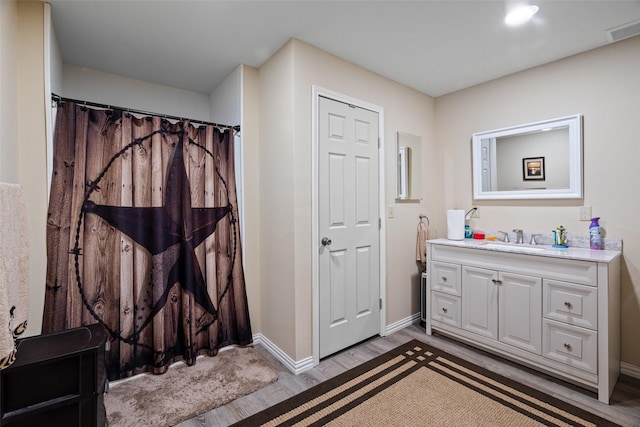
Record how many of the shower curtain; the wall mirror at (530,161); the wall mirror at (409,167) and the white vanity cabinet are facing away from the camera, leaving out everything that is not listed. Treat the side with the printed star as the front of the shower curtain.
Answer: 0

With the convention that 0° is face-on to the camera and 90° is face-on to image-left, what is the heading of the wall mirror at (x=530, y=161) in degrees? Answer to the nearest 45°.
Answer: approximately 45°

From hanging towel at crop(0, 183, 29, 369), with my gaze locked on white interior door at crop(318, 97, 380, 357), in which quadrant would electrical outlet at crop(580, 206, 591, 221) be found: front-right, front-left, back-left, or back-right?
front-right

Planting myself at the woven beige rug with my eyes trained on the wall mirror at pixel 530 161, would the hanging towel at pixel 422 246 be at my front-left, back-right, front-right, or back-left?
front-left

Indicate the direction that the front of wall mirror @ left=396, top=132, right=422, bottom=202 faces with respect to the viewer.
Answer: facing the viewer and to the right of the viewer

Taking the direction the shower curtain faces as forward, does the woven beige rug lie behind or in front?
in front

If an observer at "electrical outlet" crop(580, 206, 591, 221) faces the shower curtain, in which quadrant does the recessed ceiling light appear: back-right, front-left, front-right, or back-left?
front-left

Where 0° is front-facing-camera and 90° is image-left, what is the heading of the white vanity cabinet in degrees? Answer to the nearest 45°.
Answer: approximately 45°

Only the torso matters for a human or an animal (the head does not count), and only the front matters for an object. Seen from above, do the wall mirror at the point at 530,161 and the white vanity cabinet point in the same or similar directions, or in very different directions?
same or similar directions

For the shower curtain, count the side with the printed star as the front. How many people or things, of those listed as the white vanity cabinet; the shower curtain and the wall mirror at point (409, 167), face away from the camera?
0

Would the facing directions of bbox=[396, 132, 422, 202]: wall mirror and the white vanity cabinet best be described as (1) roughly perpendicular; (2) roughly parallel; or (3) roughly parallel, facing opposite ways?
roughly perpendicular

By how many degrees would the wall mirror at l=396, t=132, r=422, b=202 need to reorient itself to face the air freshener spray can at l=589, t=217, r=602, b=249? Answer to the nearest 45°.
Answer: approximately 45° to its left
